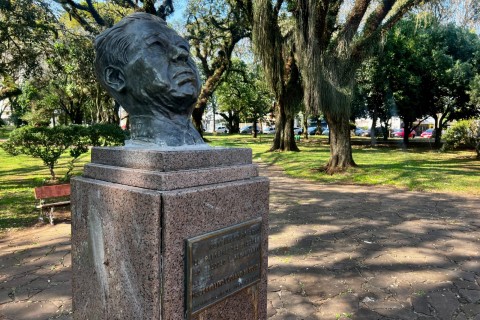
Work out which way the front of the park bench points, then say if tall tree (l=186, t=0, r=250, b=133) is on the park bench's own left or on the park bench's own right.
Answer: on the park bench's own left

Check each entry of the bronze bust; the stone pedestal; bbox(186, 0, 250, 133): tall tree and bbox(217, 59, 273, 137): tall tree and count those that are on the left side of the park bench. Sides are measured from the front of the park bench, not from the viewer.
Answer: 2

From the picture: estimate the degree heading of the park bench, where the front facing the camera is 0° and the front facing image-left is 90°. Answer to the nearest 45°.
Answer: approximately 315°

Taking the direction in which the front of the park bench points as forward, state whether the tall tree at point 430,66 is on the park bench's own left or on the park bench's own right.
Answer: on the park bench's own left

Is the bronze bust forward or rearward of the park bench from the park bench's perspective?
forward

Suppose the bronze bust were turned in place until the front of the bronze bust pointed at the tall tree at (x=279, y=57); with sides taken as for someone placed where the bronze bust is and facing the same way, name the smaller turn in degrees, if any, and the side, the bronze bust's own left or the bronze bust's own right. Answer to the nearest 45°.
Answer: approximately 90° to the bronze bust's own left

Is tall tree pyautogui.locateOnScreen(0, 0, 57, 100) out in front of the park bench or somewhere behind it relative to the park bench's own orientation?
behind

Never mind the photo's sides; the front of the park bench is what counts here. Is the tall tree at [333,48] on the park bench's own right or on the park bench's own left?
on the park bench's own left

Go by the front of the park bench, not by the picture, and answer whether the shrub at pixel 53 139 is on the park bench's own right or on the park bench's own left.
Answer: on the park bench's own left

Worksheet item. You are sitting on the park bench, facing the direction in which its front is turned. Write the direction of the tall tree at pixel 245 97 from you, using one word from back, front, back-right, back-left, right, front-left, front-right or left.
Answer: left

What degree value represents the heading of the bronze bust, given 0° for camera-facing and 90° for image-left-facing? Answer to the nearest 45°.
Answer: approximately 315°

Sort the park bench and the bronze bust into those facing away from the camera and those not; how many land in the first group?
0

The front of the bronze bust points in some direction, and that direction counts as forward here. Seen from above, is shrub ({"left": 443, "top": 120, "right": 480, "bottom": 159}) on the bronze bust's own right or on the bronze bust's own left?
on the bronze bust's own left

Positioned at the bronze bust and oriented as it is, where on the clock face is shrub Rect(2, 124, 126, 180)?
The shrub is roughly at 7 o'clock from the bronze bust.

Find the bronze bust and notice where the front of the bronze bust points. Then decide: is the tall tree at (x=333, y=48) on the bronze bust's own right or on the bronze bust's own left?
on the bronze bust's own left
